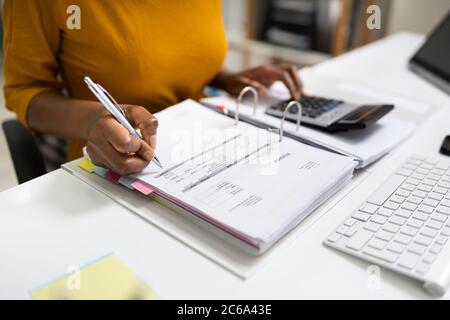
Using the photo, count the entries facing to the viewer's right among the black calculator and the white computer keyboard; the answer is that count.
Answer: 0

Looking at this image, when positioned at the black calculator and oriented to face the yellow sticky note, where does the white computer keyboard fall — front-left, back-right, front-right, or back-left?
front-left

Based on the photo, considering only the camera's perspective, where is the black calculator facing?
facing away from the viewer and to the left of the viewer
